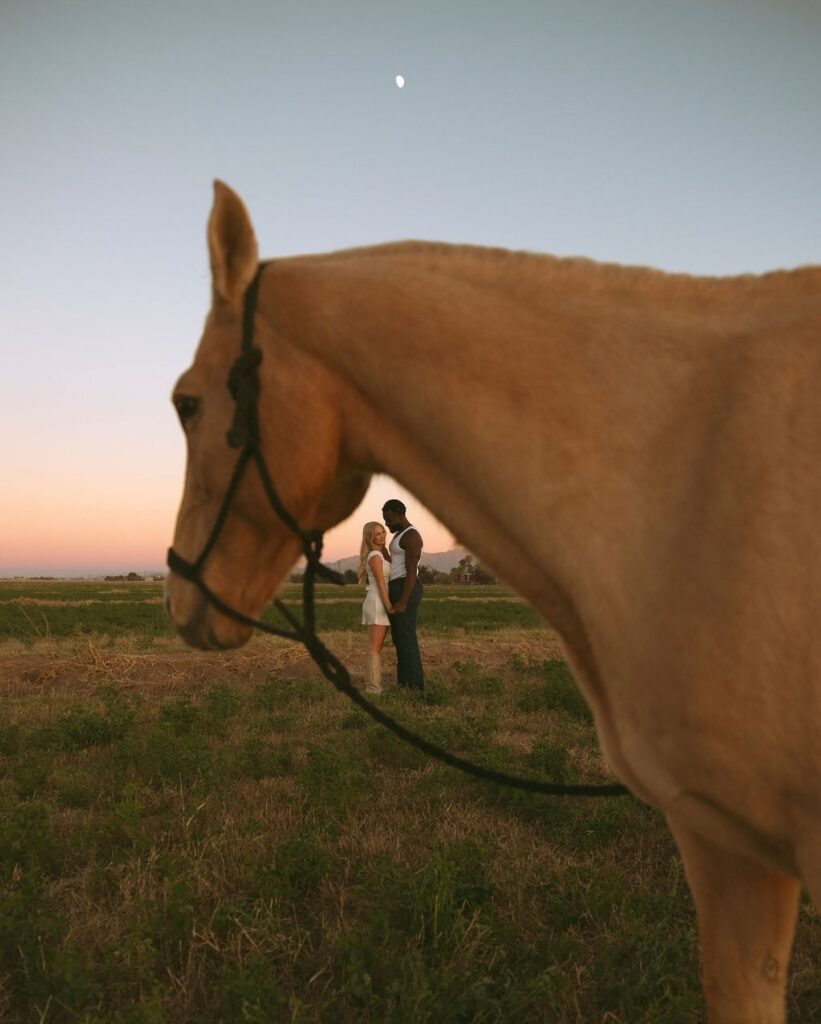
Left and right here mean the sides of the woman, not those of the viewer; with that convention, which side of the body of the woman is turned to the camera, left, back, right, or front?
right

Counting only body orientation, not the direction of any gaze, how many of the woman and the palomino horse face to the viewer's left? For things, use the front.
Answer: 1

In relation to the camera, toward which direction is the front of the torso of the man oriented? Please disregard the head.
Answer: to the viewer's left

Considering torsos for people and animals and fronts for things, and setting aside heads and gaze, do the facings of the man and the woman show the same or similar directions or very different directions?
very different directions

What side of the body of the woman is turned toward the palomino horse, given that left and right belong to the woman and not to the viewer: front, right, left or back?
right

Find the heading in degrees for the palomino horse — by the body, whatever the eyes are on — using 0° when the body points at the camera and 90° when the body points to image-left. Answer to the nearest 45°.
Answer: approximately 90°
